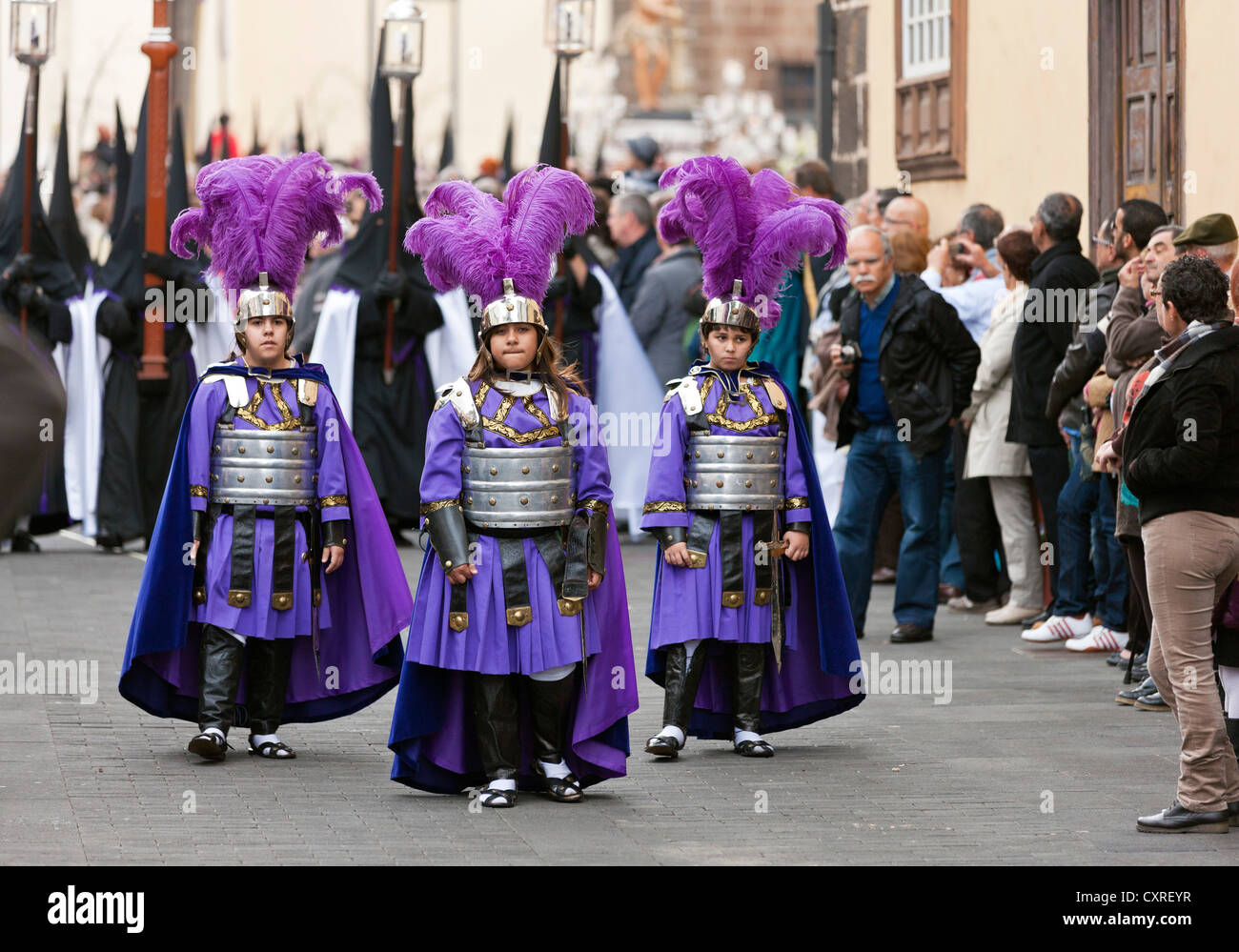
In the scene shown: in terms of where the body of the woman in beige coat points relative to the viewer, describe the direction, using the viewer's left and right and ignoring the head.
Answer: facing to the left of the viewer

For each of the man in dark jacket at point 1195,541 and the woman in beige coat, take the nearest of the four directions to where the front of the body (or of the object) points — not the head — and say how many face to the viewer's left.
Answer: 2

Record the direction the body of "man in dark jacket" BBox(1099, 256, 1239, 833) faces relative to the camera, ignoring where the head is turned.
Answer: to the viewer's left

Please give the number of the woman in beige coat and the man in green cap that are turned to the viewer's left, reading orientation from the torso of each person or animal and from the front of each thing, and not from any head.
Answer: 2

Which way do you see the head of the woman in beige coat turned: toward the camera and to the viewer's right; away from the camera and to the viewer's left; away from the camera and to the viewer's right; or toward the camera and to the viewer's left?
away from the camera and to the viewer's left

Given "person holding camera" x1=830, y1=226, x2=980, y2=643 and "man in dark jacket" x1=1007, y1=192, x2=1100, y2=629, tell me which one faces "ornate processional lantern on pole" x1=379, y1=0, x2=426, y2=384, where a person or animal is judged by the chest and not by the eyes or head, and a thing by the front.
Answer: the man in dark jacket

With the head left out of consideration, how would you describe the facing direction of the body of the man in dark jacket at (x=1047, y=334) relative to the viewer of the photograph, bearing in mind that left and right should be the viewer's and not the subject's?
facing away from the viewer and to the left of the viewer

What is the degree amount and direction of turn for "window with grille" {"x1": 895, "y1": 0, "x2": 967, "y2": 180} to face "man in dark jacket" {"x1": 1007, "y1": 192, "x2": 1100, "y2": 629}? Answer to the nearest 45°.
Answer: approximately 45° to its left

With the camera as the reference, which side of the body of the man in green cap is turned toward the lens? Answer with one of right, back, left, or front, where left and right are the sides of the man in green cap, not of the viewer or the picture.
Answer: left

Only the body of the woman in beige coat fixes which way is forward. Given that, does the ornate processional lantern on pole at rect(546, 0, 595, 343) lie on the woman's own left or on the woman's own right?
on the woman's own right

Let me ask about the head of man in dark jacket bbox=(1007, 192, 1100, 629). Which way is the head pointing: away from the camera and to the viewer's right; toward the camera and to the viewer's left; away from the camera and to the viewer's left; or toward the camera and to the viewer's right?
away from the camera and to the viewer's left
